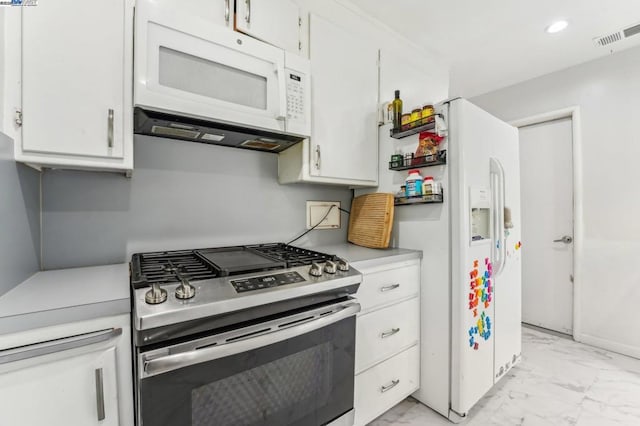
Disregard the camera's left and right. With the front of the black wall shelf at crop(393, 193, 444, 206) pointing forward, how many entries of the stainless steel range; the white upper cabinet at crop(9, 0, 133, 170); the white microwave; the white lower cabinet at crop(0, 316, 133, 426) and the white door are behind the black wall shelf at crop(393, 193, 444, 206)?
1

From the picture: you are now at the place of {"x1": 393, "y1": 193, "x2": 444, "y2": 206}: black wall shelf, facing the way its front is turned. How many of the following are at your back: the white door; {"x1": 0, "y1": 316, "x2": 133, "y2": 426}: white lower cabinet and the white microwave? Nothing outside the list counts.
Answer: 1

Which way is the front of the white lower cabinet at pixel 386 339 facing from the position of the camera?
facing the viewer and to the right of the viewer

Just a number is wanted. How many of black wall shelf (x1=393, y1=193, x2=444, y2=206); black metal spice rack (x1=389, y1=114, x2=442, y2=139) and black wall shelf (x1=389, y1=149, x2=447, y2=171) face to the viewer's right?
0

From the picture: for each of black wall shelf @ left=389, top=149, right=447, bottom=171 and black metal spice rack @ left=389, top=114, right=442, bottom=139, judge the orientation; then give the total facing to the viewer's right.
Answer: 0

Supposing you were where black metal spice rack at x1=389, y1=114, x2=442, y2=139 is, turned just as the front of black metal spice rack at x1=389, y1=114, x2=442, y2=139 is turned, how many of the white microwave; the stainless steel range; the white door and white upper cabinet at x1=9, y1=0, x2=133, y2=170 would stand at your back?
1

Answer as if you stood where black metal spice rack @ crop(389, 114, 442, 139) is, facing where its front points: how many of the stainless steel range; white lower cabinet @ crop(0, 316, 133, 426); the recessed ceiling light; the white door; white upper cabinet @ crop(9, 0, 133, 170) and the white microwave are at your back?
2

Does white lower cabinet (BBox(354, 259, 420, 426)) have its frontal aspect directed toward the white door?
no

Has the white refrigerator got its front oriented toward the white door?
no

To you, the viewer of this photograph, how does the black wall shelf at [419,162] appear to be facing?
facing the viewer and to the left of the viewer

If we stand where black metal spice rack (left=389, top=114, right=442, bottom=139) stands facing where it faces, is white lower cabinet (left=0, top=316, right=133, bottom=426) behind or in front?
in front

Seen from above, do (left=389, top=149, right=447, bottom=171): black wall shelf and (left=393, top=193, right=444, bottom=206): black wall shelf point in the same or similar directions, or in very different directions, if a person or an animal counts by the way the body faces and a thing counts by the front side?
same or similar directions
